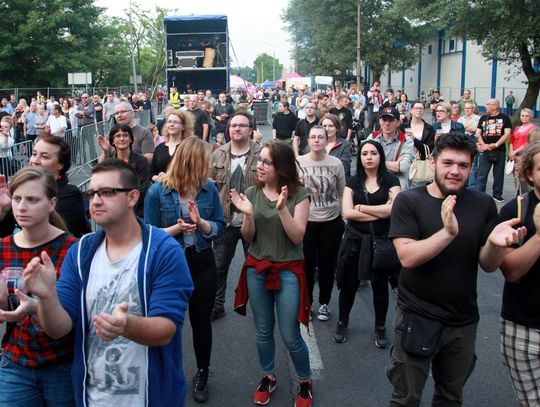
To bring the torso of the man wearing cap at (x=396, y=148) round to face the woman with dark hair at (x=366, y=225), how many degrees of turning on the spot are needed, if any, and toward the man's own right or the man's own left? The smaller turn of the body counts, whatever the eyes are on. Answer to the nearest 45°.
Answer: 0° — they already face them

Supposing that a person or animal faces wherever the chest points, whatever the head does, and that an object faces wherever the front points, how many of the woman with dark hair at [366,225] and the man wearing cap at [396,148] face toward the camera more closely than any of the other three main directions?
2

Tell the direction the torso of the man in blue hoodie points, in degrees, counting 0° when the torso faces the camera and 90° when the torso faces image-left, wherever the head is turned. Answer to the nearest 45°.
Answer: approximately 45°

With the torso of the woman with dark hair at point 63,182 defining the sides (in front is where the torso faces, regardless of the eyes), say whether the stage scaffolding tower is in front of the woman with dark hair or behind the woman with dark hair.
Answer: behind

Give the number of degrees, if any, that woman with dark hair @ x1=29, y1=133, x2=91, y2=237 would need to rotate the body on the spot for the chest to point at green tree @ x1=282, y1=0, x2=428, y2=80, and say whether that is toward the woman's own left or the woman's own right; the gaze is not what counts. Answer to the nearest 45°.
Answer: approximately 180°

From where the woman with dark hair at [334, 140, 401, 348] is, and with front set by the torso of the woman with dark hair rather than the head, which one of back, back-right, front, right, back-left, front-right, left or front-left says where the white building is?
back

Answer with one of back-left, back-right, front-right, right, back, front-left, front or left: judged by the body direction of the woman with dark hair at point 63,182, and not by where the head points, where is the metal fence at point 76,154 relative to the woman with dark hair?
back-right

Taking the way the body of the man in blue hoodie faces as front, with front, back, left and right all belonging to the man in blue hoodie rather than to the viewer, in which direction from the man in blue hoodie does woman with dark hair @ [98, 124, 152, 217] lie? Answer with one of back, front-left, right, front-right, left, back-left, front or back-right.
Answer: back-right

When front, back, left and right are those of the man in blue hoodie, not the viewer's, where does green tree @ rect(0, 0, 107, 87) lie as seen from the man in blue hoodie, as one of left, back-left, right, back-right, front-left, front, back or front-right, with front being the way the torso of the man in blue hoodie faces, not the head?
back-right

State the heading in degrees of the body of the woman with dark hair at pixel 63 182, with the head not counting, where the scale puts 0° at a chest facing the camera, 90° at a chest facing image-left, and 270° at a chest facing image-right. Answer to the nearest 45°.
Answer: approximately 45°
